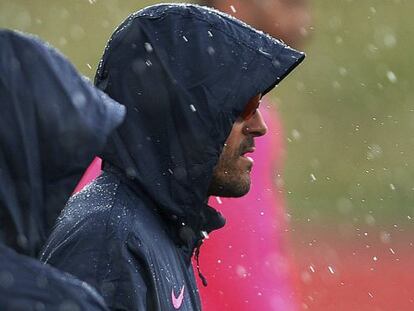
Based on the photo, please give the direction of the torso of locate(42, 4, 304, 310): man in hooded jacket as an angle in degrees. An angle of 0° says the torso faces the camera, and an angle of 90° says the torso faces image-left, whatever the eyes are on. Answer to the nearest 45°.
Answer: approximately 270°

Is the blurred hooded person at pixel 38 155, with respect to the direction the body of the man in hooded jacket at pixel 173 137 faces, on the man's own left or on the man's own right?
on the man's own right

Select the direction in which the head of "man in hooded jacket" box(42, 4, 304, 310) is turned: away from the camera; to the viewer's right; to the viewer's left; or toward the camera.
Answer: to the viewer's right
